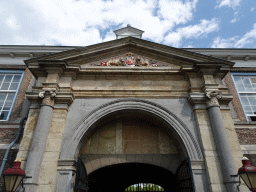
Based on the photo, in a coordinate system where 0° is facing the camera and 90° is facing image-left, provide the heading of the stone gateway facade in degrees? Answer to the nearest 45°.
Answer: approximately 0°
